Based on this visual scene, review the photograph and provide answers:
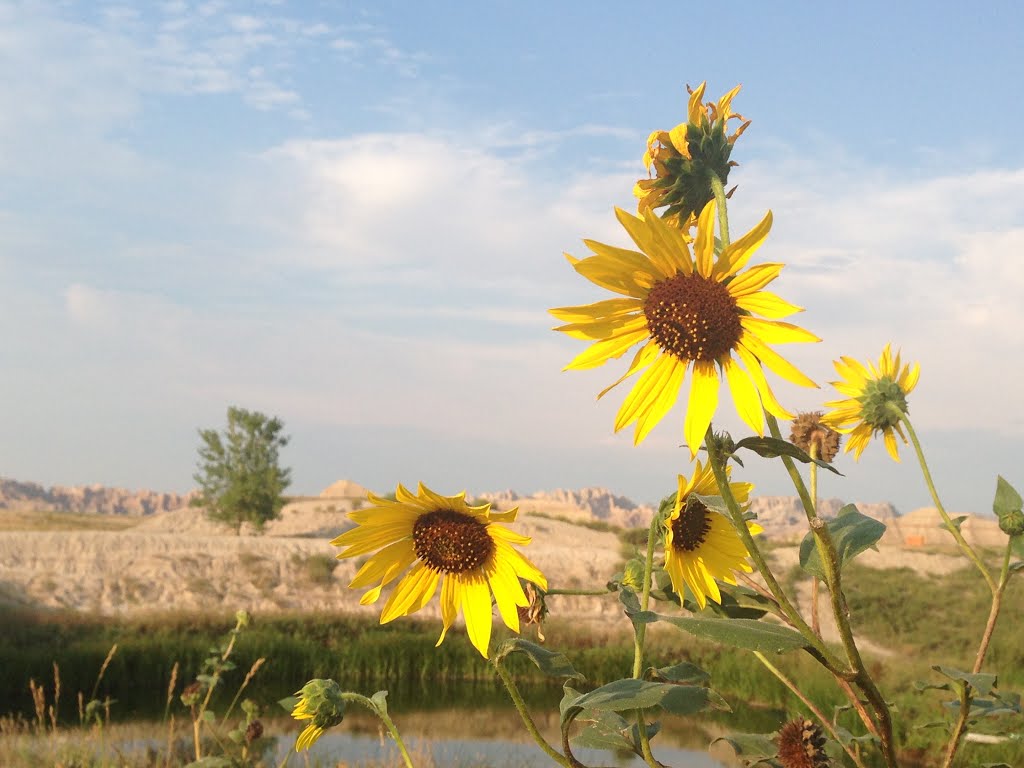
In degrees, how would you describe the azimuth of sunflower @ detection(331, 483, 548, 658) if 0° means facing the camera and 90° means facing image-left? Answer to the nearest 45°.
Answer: approximately 0°

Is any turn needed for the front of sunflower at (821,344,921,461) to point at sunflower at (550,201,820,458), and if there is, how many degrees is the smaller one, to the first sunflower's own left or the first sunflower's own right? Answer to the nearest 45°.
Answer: approximately 135° to the first sunflower's own left

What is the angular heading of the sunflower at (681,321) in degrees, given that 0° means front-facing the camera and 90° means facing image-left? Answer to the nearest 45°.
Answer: approximately 0°

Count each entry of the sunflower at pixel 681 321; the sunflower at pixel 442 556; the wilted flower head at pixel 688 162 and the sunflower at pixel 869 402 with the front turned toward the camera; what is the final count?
2

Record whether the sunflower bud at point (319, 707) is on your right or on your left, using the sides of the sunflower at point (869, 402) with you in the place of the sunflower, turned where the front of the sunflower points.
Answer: on your left

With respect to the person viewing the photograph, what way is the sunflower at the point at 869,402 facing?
facing away from the viewer and to the left of the viewer

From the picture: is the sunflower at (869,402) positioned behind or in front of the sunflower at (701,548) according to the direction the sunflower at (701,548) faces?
behind
